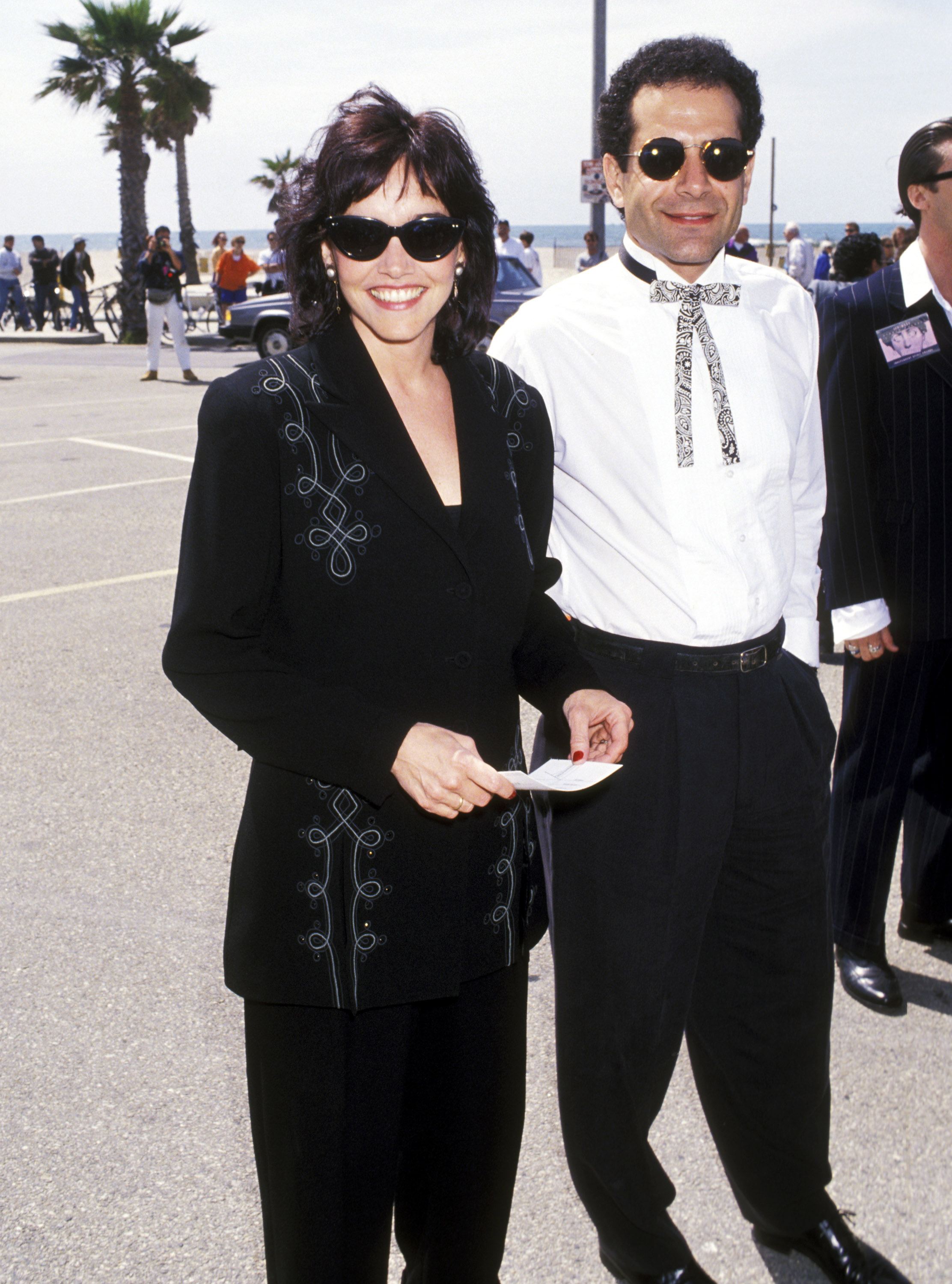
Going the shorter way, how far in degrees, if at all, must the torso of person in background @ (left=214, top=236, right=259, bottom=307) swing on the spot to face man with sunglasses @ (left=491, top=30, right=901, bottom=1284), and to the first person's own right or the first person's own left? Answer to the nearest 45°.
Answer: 0° — they already face them

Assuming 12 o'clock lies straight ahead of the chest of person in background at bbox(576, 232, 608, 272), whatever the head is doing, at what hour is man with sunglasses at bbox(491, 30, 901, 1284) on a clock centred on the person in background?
The man with sunglasses is roughly at 12 o'clock from the person in background.

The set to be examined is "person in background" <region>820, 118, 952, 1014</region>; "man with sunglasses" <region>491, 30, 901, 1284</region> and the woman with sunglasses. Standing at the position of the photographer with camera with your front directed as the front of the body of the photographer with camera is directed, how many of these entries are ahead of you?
3

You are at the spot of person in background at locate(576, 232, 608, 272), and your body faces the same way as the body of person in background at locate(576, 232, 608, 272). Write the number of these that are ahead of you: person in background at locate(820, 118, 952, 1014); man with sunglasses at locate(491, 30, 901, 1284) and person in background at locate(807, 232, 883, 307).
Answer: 3

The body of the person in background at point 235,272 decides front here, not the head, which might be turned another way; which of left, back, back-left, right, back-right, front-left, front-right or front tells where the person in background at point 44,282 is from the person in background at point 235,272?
back-right

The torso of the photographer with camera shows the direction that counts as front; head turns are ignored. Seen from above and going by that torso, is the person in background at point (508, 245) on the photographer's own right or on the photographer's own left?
on the photographer's own left

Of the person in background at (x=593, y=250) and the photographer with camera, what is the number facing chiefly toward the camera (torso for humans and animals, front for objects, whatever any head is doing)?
2
